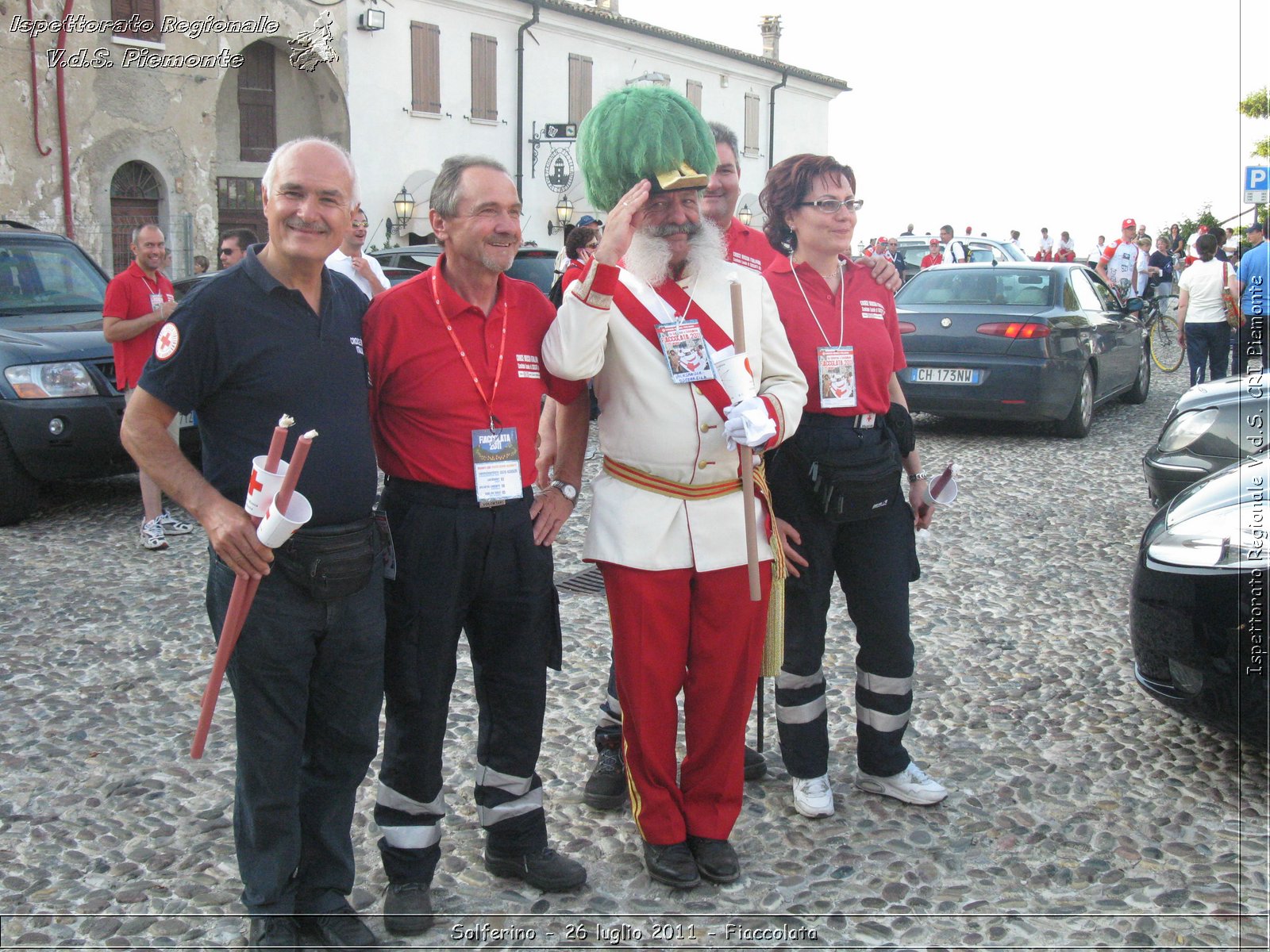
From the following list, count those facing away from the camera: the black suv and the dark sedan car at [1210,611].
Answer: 0

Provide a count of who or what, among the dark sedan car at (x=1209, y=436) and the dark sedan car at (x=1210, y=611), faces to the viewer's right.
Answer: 0

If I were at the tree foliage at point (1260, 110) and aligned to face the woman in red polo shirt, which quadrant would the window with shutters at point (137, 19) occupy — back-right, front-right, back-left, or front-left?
front-right

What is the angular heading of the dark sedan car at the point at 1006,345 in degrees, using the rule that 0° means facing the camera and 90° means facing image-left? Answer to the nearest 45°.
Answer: approximately 225°

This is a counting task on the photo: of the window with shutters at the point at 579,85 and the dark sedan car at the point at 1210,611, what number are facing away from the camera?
0

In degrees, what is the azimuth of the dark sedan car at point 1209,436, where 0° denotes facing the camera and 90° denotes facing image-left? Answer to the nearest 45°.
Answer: approximately 45°

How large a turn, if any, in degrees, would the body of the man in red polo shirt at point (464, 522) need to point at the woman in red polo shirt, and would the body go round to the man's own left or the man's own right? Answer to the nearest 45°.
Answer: approximately 90° to the man's own left

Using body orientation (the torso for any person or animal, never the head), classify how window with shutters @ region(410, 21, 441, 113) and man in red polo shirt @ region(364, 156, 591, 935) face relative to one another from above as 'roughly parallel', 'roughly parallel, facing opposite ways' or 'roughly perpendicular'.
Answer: roughly parallel

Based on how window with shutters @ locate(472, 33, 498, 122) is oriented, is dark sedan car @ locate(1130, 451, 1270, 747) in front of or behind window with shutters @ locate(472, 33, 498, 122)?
in front

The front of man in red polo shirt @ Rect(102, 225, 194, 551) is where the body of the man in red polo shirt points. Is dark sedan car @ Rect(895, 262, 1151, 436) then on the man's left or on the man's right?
on the man's left

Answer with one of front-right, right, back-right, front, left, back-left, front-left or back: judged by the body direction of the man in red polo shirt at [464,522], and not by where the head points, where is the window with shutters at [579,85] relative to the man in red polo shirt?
back-left

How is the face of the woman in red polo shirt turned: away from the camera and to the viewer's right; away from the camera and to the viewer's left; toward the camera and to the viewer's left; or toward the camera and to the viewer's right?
toward the camera and to the viewer's right

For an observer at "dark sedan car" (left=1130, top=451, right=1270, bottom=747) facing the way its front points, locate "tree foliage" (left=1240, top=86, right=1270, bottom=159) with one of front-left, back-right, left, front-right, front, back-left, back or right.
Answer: back-right

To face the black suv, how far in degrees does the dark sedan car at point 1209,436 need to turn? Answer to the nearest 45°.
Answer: approximately 45° to its right

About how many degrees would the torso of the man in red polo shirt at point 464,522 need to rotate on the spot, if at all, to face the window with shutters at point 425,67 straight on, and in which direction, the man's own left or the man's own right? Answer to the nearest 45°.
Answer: approximately 135° to the man's own left

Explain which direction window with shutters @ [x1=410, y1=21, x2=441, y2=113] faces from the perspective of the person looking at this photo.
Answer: facing the viewer and to the right of the viewer

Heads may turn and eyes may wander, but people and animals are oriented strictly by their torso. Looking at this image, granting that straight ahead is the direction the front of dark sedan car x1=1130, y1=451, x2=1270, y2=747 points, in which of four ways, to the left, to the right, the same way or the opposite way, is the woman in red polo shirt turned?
to the left

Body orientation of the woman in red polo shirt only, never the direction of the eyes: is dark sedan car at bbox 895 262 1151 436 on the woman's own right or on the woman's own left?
on the woman's own left
